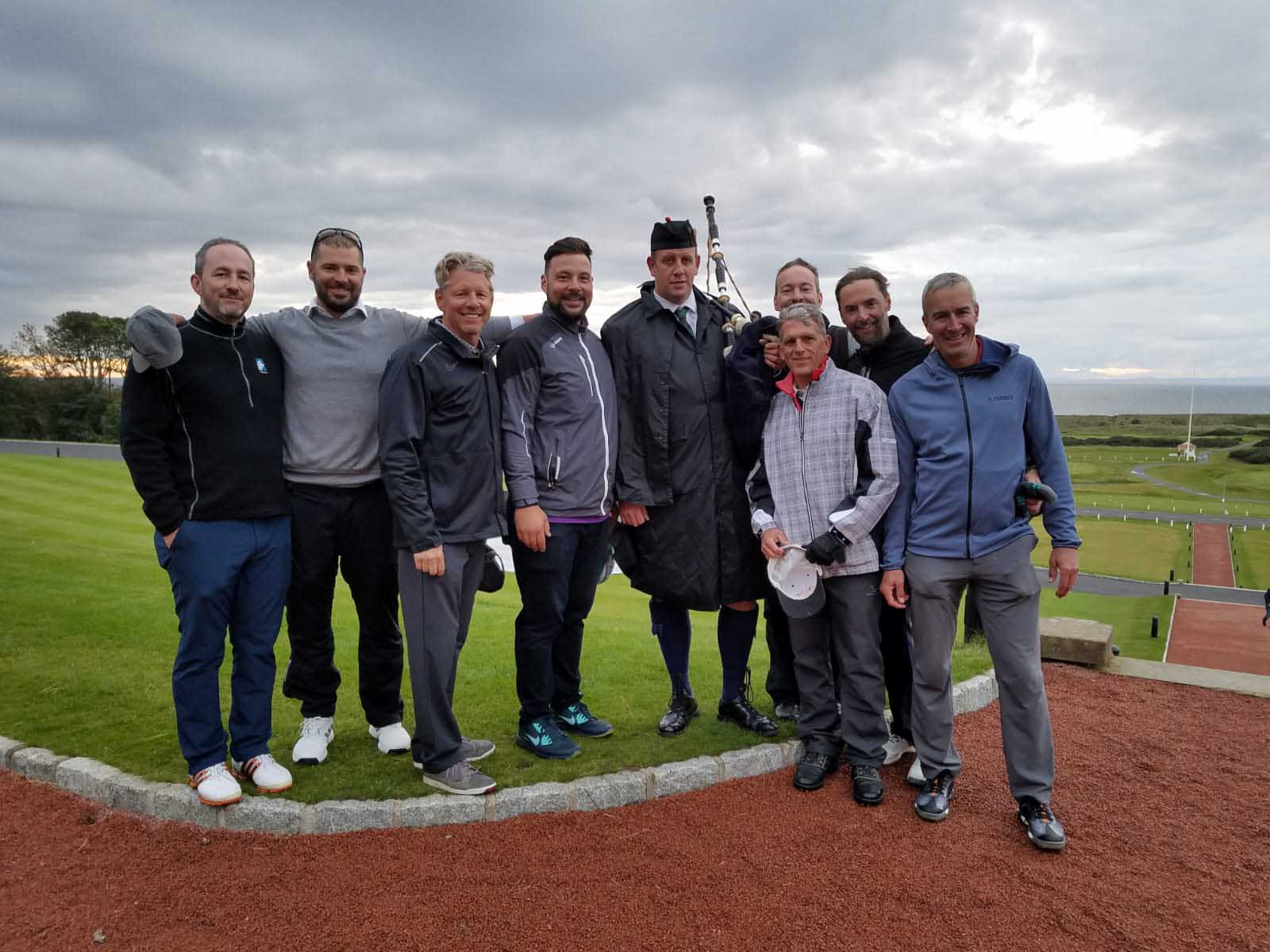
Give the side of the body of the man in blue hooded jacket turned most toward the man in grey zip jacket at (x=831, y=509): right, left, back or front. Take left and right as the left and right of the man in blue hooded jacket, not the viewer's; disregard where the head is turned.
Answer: right

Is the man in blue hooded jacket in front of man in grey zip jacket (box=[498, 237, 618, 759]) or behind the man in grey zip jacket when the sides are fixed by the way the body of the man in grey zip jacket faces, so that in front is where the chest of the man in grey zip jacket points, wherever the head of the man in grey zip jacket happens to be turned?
in front

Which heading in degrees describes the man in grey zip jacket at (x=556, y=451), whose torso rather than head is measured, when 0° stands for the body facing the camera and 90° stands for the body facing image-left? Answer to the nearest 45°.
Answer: approximately 315°

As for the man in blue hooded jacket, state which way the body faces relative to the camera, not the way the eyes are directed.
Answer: toward the camera

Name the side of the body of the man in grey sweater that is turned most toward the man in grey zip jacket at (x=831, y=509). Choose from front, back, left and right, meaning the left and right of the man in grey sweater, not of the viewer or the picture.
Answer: left

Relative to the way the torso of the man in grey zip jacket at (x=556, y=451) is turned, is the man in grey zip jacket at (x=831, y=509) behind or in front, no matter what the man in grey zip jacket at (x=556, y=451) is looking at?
in front

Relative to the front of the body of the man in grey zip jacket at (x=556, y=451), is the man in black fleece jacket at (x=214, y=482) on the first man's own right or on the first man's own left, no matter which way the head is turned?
on the first man's own right

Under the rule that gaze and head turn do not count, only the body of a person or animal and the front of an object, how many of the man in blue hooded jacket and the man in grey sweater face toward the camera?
2

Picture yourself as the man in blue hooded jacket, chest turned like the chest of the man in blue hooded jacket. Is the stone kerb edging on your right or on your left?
on your right

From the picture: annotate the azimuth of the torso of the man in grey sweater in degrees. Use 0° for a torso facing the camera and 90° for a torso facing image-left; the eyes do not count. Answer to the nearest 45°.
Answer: approximately 0°

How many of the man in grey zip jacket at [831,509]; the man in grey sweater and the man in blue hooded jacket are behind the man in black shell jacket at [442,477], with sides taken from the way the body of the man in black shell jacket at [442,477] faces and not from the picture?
1
